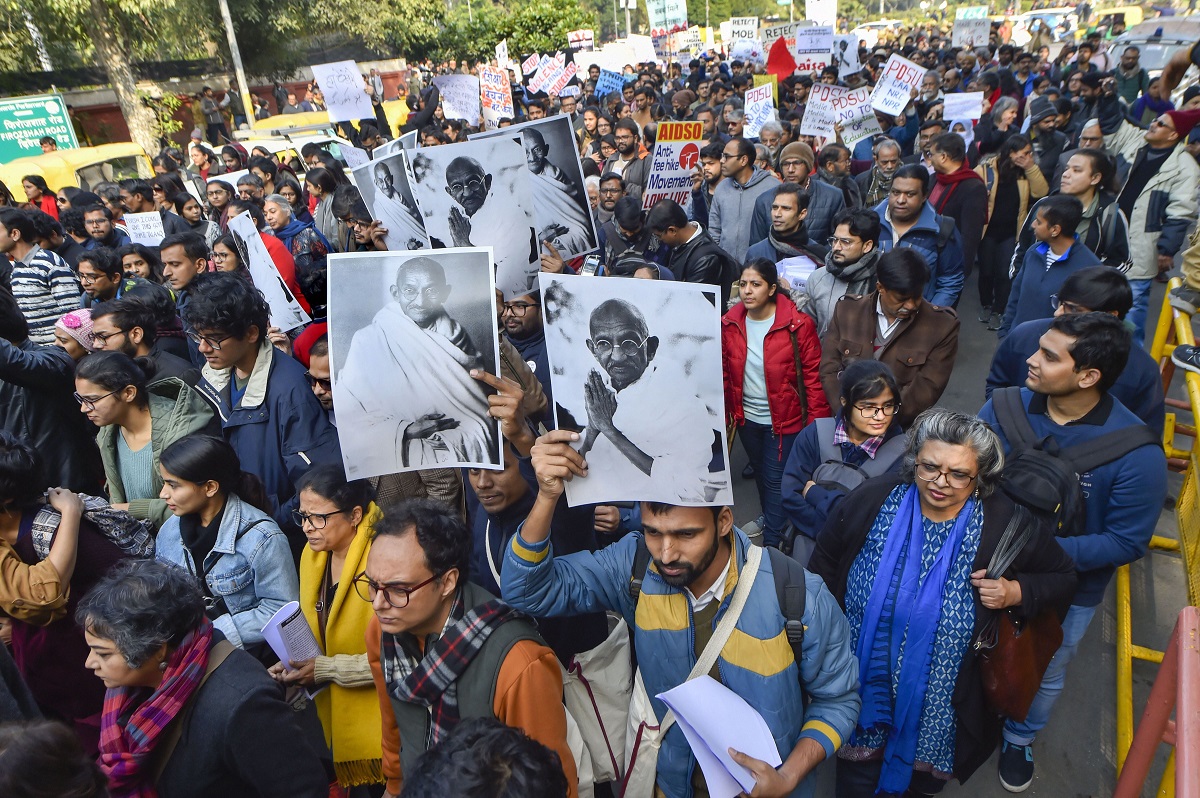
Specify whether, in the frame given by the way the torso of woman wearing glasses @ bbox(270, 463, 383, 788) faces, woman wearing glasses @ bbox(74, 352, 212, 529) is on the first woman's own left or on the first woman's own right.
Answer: on the first woman's own right

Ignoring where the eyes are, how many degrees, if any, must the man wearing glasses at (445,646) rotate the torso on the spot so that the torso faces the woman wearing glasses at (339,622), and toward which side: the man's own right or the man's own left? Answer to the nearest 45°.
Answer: approximately 90° to the man's own right

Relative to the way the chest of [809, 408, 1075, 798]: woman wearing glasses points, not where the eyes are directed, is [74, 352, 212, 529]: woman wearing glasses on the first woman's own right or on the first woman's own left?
on the first woman's own right

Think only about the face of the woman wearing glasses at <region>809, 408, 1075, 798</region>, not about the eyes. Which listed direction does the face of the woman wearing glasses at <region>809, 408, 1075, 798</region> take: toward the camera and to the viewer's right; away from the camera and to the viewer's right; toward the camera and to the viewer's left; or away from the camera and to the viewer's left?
toward the camera and to the viewer's left
